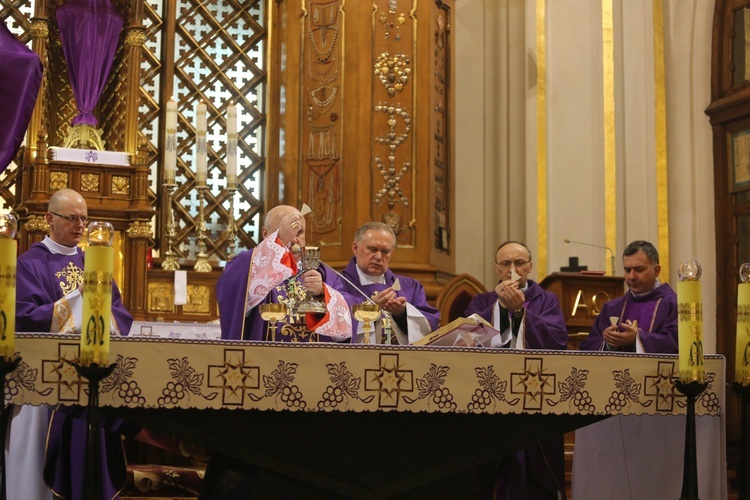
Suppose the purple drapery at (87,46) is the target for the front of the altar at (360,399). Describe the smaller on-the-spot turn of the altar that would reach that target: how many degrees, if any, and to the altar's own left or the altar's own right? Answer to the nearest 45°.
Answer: approximately 135° to the altar's own right

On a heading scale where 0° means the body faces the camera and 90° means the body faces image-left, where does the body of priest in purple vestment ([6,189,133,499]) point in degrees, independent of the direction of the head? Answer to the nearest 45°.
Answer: approximately 315°

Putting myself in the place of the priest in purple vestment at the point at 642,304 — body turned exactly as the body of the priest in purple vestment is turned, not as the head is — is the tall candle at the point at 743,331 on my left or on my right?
on my left

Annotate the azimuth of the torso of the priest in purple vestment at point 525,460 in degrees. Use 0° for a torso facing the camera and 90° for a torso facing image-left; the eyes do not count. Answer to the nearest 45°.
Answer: approximately 0°

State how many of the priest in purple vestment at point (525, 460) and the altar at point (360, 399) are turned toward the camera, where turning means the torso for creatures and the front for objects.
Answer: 2

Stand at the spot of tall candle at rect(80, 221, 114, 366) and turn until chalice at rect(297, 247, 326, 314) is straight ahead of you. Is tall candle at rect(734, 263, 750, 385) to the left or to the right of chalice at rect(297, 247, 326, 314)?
right

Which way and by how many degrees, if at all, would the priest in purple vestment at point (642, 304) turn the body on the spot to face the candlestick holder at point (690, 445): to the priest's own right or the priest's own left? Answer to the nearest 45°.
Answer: approximately 45° to the priest's own left
